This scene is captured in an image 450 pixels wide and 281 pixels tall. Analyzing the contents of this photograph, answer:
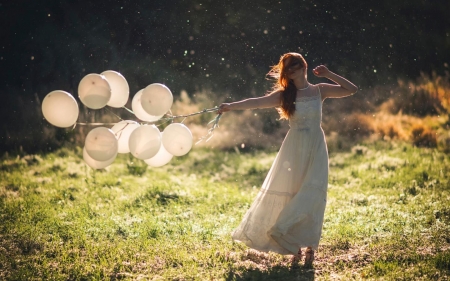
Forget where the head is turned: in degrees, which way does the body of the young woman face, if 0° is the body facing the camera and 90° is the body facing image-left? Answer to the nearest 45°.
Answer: approximately 0°

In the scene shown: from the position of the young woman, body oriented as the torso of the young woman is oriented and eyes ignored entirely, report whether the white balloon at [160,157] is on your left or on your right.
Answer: on your right

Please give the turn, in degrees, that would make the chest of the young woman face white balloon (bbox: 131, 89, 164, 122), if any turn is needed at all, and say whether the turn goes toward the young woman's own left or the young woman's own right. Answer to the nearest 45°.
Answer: approximately 90° to the young woman's own right
